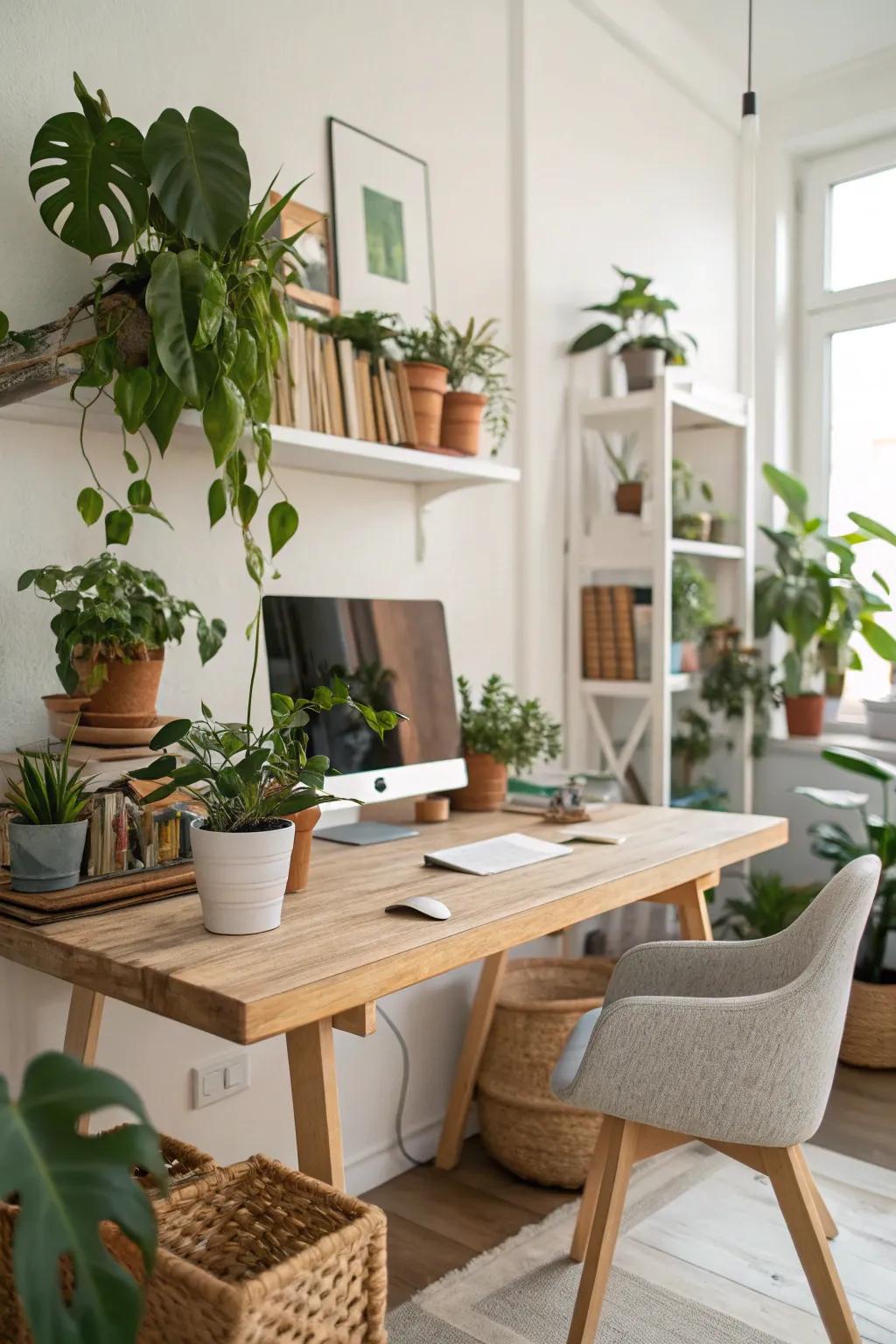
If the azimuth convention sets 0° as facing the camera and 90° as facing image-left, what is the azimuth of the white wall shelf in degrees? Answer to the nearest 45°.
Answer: approximately 315°

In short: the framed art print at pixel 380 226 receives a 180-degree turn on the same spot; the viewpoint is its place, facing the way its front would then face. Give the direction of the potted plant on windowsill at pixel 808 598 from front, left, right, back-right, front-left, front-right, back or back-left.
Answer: right

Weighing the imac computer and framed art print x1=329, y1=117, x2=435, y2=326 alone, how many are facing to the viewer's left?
0

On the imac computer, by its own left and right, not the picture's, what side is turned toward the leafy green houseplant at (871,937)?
left

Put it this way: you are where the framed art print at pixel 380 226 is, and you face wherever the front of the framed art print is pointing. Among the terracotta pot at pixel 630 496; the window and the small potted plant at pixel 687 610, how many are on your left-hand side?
3
